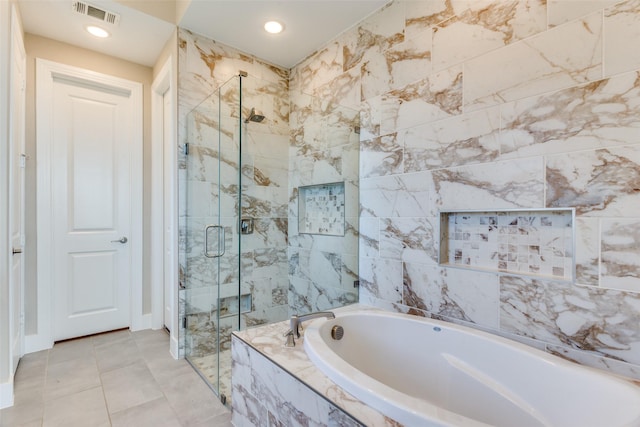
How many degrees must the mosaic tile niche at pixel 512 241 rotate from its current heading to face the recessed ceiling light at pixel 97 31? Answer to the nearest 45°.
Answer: approximately 45° to its right

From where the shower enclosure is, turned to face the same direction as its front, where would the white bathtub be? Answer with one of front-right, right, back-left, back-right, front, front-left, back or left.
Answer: left

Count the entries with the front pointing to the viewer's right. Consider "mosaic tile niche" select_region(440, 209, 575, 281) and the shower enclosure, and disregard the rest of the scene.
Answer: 0

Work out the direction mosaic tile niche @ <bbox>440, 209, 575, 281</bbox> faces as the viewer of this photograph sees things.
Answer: facing the viewer and to the left of the viewer

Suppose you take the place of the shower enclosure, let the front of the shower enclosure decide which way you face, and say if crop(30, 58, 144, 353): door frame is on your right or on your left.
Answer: on your right

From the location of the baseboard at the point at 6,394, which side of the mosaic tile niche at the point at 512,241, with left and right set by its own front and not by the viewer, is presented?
front
